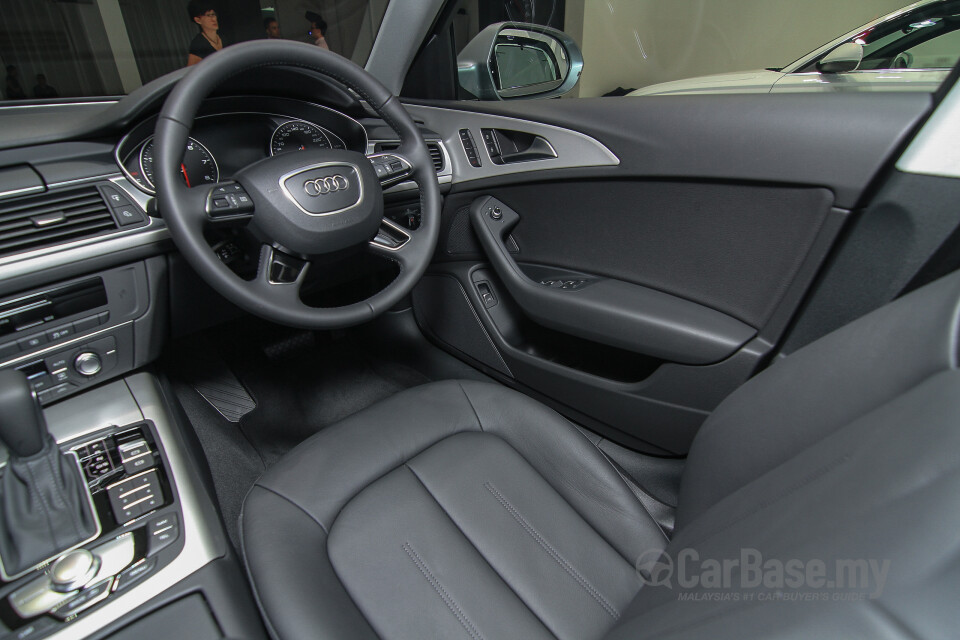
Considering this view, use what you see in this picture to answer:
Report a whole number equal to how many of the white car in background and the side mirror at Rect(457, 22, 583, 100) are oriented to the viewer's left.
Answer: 1

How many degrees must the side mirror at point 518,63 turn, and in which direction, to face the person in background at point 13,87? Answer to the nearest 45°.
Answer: approximately 90° to its right

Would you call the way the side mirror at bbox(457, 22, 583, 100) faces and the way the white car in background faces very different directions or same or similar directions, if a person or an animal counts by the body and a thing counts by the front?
very different directions

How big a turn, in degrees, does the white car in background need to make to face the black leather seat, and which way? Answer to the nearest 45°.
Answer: approximately 90° to its left

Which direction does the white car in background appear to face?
to the viewer's left

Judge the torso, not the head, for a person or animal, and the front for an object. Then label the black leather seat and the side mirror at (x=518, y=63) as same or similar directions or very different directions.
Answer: very different directions

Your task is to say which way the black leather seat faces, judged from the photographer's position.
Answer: facing away from the viewer and to the left of the viewer

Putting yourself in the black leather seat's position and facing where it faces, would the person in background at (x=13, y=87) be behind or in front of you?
in front

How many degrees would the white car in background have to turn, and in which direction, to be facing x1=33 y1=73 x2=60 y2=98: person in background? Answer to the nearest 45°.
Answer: approximately 45° to its left

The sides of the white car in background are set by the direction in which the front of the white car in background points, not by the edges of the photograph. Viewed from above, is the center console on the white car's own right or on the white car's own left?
on the white car's own left

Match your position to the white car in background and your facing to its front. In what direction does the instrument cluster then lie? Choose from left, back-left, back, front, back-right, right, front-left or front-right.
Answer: front-left

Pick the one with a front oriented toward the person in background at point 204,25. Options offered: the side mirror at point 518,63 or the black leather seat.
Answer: the black leather seat

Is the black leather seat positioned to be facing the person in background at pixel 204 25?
yes

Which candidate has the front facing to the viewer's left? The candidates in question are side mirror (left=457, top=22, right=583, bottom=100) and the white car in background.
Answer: the white car in background

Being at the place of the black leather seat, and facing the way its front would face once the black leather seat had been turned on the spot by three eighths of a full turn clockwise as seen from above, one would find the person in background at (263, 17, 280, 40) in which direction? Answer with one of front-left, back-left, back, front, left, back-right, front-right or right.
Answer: back-left

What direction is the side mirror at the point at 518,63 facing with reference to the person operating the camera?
facing the viewer and to the right of the viewer
